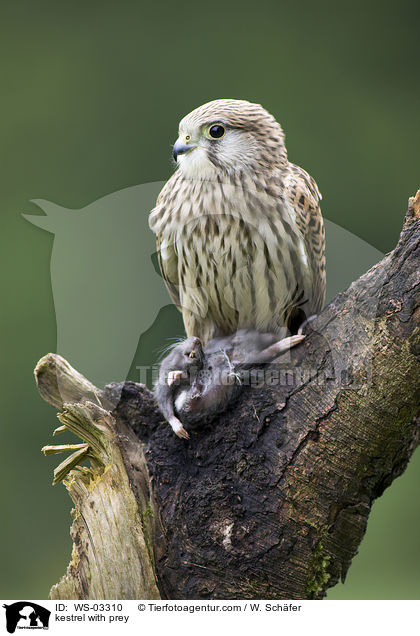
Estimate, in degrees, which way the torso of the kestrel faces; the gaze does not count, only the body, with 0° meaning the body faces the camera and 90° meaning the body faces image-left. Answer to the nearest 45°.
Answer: approximately 45°
